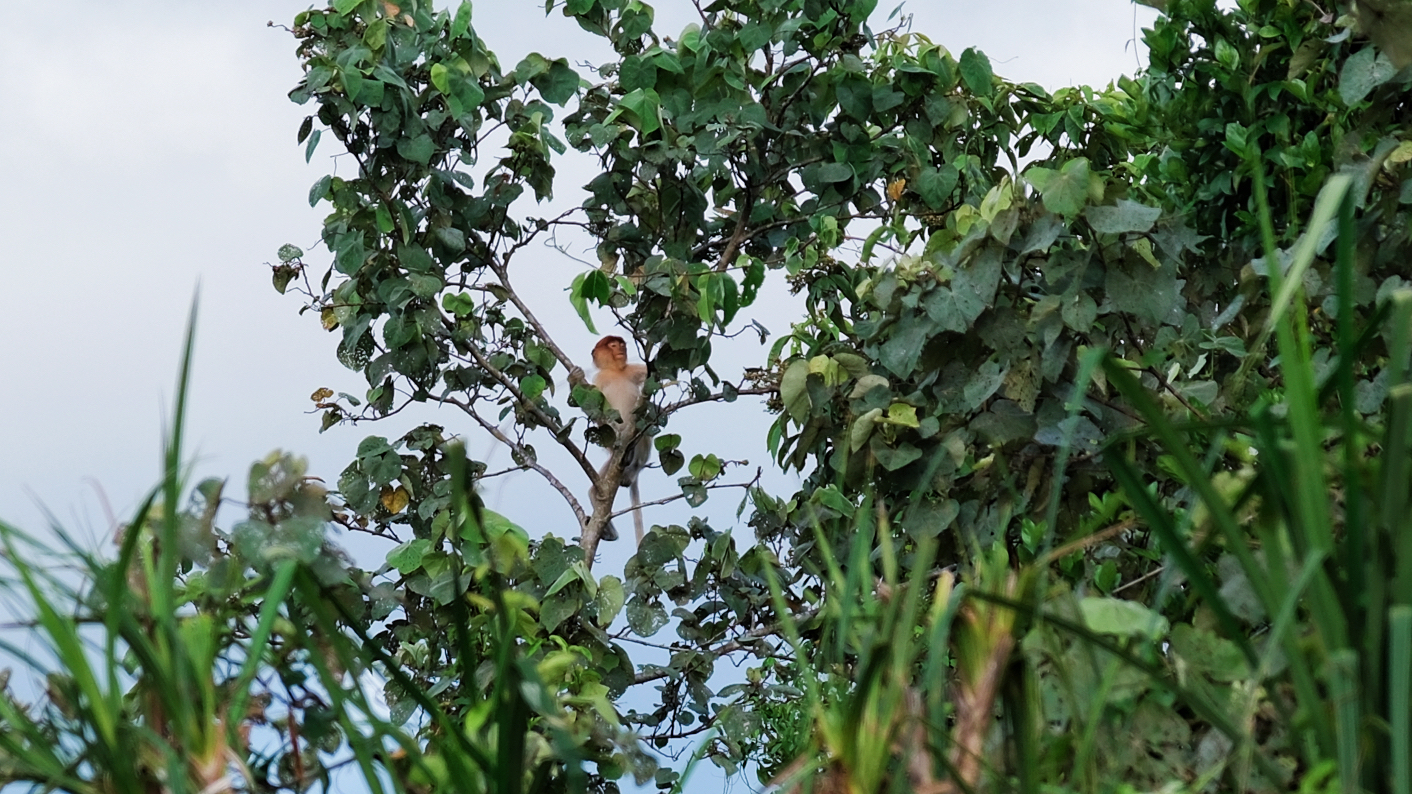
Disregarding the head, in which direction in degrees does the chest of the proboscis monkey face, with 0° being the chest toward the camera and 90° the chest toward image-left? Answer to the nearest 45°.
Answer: approximately 315°

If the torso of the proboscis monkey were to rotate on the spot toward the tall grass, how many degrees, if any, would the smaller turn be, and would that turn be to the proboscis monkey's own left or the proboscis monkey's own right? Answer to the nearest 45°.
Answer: approximately 45° to the proboscis monkey's own right
